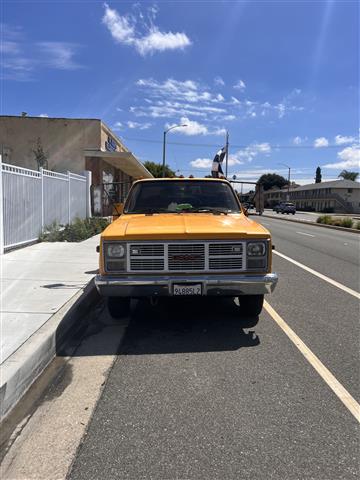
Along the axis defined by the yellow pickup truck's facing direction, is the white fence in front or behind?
behind

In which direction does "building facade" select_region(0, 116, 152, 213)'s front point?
to the viewer's right

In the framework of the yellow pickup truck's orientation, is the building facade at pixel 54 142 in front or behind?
behind

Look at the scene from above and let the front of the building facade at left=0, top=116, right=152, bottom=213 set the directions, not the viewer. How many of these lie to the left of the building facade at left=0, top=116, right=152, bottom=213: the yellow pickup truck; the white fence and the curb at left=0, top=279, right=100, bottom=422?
0

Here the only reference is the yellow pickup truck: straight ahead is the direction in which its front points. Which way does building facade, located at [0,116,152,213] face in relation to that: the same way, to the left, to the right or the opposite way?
to the left

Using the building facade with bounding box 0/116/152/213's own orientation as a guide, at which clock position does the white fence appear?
The white fence is roughly at 3 o'clock from the building facade.

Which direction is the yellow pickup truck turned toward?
toward the camera

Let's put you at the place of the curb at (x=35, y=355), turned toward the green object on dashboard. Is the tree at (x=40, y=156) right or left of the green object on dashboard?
left

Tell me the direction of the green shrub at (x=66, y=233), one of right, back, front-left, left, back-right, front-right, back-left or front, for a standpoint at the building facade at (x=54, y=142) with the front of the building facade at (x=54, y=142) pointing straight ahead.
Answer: right

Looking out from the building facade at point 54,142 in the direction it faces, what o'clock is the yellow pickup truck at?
The yellow pickup truck is roughly at 3 o'clock from the building facade.

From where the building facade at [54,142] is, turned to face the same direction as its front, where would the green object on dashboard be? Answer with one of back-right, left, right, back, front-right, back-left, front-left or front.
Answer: right
